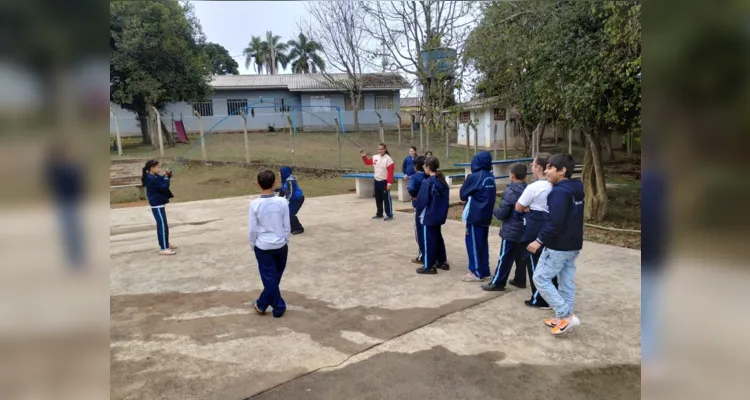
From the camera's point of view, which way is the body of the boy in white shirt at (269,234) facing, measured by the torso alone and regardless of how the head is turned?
away from the camera

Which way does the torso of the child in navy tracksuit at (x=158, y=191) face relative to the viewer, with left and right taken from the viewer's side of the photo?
facing to the right of the viewer

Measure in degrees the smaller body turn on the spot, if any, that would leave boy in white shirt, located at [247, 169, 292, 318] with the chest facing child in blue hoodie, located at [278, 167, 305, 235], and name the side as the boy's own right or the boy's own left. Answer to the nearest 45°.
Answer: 0° — they already face them

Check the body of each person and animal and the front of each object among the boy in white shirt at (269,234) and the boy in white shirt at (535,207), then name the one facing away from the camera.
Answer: the boy in white shirt at (269,234)

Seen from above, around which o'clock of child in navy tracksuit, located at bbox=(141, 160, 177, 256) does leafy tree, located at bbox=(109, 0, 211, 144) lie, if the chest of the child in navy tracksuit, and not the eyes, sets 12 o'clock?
The leafy tree is roughly at 9 o'clock from the child in navy tracksuit.

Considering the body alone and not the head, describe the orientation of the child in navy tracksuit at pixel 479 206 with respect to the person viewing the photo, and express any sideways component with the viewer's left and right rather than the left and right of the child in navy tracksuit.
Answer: facing away from the viewer and to the left of the viewer

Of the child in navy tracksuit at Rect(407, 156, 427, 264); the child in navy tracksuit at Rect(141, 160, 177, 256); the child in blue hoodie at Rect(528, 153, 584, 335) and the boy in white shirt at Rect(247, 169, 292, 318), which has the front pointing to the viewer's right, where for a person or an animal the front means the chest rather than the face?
the child in navy tracksuit at Rect(141, 160, 177, 256)

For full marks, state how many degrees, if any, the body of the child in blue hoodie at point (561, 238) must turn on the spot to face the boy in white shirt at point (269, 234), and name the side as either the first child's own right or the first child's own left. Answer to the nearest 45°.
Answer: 0° — they already face them

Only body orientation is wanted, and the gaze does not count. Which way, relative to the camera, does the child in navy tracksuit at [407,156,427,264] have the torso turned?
to the viewer's left

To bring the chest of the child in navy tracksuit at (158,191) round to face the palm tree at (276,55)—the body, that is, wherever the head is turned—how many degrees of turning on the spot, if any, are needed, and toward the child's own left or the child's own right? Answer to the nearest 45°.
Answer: approximately 90° to the child's own left

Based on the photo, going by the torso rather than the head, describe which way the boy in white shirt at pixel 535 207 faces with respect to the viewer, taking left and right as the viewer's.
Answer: facing to the left of the viewer

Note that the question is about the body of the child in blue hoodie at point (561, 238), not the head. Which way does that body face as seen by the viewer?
to the viewer's left

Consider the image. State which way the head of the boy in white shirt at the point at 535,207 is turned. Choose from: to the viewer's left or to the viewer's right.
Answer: to the viewer's left
